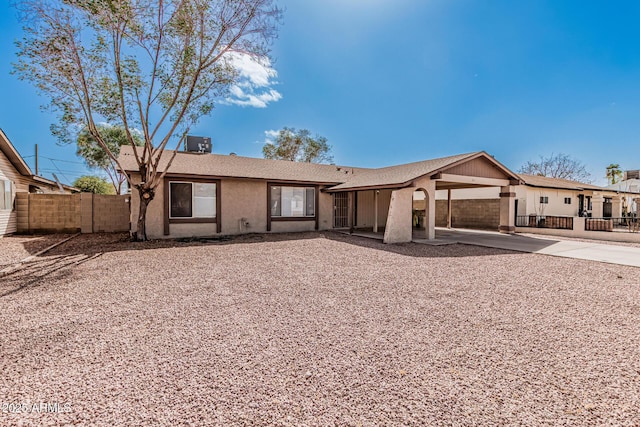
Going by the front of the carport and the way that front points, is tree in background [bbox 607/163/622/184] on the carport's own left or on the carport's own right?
on the carport's own left

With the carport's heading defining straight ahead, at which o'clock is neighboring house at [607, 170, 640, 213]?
The neighboring house is roughly at 9 o'clock from the carport.

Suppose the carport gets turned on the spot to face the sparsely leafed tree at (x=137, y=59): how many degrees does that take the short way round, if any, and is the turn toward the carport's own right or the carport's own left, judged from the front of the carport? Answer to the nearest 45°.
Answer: approximately 90° to the carport's own right

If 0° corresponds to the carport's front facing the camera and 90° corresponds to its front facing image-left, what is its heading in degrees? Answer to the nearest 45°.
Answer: approximately 315°

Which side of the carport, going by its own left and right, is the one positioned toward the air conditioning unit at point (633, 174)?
left

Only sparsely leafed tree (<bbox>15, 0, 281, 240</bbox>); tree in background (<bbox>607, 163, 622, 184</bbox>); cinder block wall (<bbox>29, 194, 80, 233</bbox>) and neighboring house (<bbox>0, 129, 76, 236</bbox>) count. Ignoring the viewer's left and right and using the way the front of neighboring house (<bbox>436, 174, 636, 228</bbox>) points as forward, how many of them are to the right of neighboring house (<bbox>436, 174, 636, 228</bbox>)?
3

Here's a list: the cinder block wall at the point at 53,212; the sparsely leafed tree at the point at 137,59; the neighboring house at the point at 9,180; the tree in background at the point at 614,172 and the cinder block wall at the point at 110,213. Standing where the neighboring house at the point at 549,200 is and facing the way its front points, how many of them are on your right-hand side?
4

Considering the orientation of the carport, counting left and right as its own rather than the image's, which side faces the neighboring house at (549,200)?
left

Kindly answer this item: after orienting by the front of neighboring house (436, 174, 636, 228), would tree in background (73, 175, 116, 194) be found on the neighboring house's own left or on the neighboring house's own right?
on the neighboring house's own right

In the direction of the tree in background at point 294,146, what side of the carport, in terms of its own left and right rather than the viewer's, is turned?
back

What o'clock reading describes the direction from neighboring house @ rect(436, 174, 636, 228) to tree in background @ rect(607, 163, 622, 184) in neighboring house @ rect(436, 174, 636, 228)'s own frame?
The tree in background is roughly at 8 o'clock from the neighboring house.

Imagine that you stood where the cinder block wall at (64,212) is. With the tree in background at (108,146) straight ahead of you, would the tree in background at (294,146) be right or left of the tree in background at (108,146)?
right
